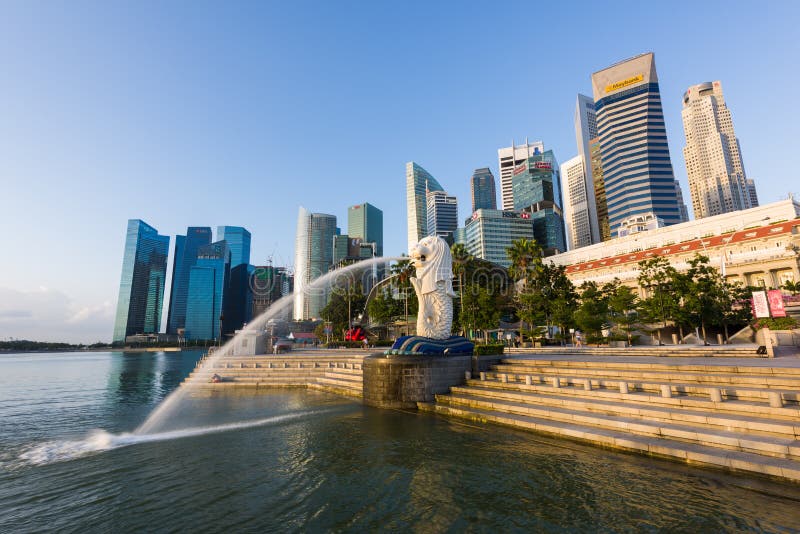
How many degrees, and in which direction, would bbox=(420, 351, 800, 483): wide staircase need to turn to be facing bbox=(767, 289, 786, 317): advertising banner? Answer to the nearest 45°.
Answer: approximately 180°

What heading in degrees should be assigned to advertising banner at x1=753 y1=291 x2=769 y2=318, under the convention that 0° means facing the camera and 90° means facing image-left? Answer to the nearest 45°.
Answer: approximately 0°

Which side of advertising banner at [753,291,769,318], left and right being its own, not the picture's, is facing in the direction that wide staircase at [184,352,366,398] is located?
right

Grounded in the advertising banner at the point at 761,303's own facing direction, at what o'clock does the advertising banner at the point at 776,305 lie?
the advertising banner at the point at 776,305 is roughly at 8 o'clock from the advertising banner at the point at 761,303.

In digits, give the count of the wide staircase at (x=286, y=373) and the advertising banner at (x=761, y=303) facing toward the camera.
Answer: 2

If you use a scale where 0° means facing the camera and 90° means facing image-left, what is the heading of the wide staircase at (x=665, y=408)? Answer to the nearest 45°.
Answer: approximately 45°

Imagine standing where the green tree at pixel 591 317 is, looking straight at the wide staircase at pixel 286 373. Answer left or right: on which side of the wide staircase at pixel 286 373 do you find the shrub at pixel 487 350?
left

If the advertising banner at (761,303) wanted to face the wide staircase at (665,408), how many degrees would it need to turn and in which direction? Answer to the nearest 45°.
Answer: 0° — it already faces it

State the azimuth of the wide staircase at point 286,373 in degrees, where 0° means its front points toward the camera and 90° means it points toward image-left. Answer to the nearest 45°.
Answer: approximately 0°

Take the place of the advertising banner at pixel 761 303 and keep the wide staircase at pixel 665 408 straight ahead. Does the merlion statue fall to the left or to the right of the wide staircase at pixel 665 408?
right

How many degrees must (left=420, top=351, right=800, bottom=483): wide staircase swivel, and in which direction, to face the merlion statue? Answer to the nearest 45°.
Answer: approximately 90° to its right
